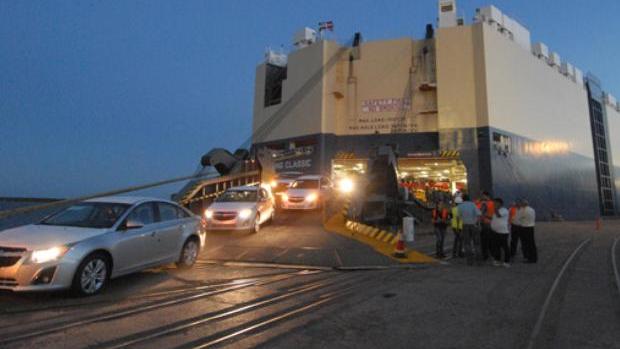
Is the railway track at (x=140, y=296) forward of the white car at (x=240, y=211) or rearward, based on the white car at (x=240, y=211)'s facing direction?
forward

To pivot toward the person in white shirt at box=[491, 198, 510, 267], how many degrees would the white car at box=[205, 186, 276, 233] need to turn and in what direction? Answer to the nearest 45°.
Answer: approximately 90° to its left

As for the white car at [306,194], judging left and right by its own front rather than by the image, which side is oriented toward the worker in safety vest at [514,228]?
left

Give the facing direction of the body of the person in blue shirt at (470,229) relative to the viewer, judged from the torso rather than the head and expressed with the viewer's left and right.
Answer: facing away from the viewer

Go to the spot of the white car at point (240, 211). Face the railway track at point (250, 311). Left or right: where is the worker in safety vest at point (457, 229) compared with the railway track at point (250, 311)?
left

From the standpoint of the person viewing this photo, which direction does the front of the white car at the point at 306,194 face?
facing the viewer and to the left of the viewer

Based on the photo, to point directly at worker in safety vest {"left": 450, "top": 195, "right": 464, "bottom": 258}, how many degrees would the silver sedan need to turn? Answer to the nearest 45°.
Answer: approximately 135° to its left

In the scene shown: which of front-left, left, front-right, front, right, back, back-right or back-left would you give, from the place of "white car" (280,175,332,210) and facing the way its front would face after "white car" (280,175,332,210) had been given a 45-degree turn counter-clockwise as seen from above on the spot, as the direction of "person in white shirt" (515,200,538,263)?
front-left
